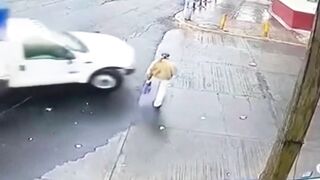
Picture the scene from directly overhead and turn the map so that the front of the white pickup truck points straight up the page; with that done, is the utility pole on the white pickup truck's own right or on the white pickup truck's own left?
on the white pickup truck's own right

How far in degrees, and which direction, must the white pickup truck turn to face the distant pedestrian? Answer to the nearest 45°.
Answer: approximately 45° to its left

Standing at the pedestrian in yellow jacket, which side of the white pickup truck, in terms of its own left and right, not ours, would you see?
front

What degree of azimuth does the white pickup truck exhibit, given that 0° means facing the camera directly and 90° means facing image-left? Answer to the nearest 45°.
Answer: approximately 270°
